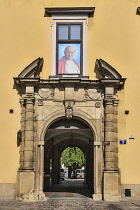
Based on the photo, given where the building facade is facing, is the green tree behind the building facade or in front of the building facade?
behind

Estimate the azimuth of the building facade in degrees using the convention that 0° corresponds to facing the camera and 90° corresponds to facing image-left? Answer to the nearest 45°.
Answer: approximately 0°
